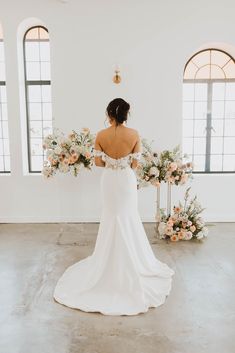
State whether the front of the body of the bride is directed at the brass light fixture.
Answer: yes

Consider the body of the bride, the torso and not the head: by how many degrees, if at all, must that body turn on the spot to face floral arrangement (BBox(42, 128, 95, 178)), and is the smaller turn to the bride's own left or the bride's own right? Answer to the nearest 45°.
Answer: approximately 45° to the bride's own left

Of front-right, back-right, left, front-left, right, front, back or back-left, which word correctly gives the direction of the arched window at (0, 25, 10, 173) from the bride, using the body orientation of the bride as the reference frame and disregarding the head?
front-left

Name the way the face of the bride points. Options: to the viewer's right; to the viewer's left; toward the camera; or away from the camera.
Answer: away from the camera

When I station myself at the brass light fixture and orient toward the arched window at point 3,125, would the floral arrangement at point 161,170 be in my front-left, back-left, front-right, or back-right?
back-left

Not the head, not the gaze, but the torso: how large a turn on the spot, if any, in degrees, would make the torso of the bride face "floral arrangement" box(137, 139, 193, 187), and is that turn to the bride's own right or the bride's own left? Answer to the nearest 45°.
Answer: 0° — they already face it

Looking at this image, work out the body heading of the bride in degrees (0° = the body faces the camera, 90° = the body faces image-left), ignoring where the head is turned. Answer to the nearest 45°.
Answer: approximately 180°

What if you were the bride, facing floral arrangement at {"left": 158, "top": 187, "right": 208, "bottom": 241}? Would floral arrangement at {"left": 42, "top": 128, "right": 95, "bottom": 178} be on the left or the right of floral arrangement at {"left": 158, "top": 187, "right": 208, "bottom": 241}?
left

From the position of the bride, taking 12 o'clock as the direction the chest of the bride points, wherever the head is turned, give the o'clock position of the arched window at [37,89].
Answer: The arched window is roughly at 11 o'clock from the bride.
